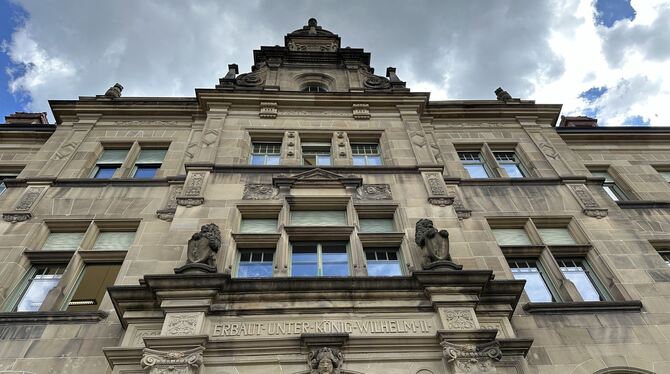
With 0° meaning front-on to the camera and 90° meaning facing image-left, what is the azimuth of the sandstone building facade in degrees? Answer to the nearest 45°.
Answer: approximately 0°
